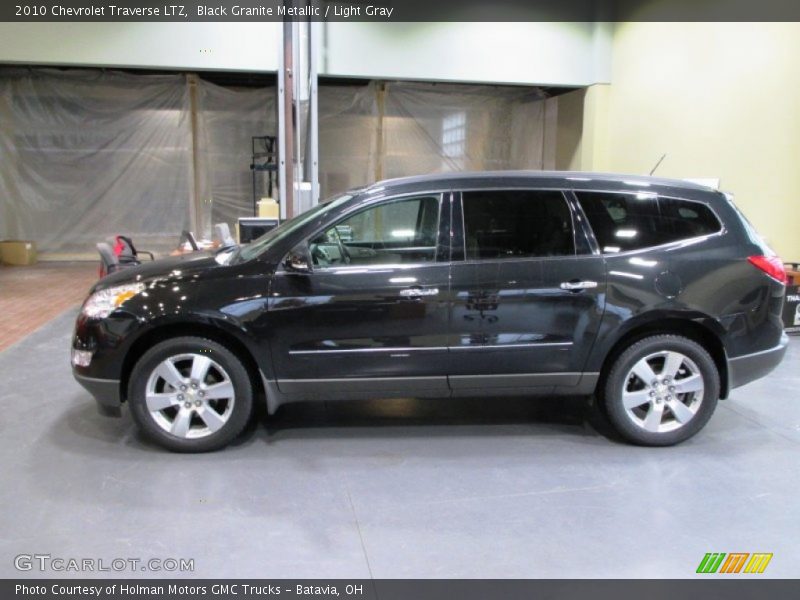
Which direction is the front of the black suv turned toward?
to the viewer's left

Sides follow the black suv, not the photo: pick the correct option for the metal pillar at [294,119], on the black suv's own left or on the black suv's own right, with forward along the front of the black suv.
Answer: on the black suv's own right
